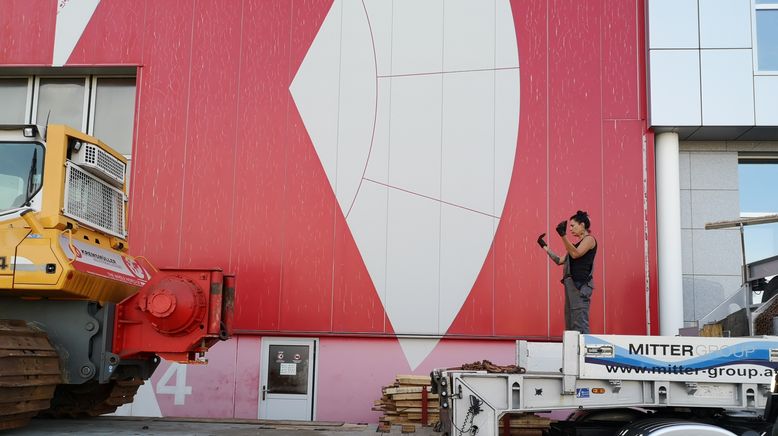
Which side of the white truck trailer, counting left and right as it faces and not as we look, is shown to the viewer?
right

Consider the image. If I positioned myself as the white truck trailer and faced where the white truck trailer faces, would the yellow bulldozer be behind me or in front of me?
behind

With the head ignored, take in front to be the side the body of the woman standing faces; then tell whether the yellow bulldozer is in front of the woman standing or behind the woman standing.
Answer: in front

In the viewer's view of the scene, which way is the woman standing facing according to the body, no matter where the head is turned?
to the viewer's left

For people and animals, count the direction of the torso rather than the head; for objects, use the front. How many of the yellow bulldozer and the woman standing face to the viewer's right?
0

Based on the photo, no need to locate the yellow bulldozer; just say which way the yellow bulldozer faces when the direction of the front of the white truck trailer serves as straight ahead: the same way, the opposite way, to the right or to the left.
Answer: the opposite way

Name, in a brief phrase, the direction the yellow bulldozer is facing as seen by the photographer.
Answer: facing away from the viewer and to the left of the viewer
